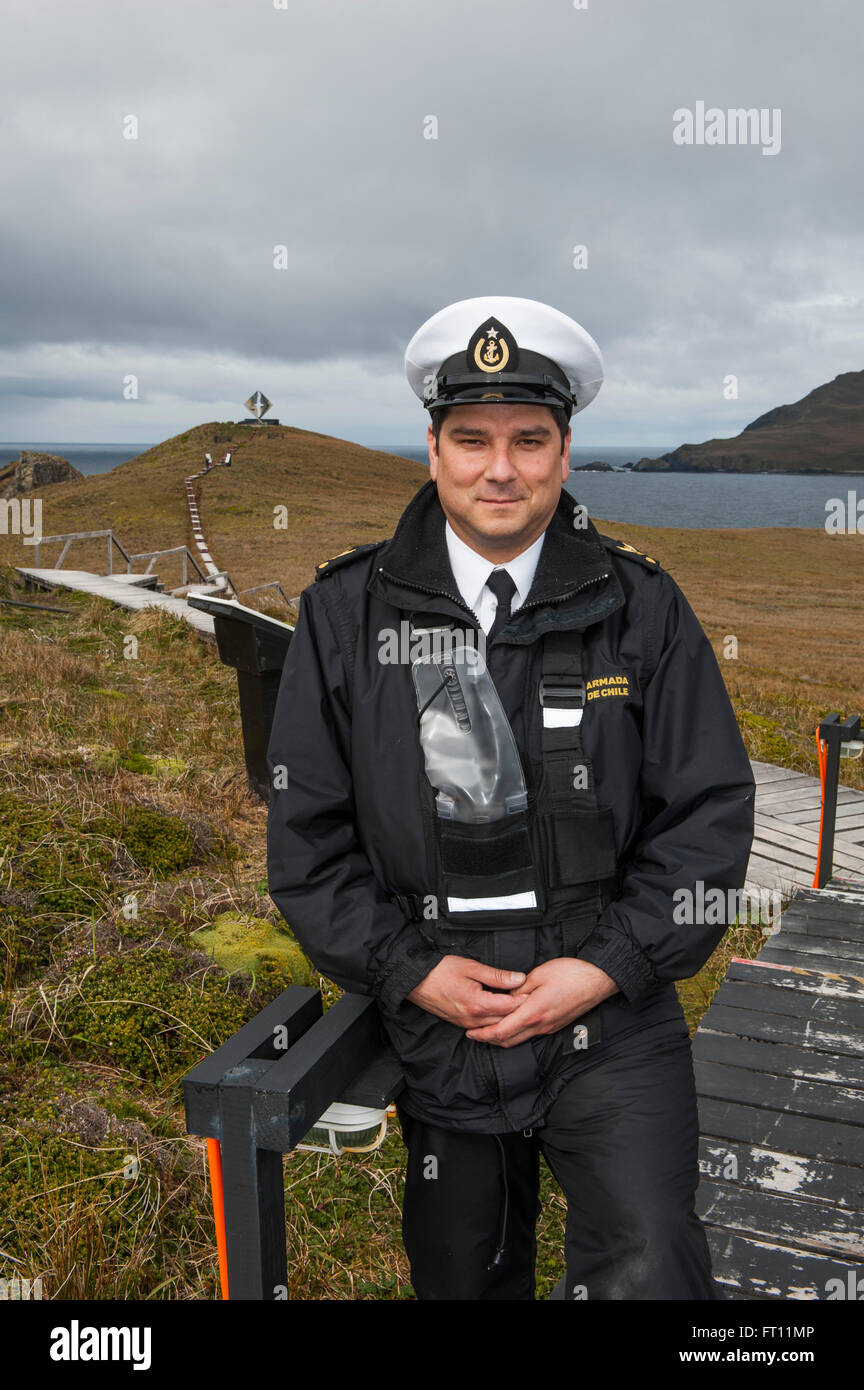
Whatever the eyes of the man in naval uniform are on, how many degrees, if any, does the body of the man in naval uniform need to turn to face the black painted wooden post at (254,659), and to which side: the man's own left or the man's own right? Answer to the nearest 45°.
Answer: approximately 180°

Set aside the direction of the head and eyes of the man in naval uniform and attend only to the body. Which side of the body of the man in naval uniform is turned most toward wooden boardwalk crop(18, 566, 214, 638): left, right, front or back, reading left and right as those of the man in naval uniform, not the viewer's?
back

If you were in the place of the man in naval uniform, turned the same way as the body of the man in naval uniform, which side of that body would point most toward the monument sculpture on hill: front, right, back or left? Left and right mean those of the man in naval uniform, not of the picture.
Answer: back

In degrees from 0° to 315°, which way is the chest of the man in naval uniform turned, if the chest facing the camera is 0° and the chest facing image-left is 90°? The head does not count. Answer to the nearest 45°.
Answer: approximately 0°

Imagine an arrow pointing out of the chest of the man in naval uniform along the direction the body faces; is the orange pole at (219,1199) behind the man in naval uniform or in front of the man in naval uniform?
in front

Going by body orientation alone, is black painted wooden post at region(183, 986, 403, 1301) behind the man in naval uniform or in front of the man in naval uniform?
in front
